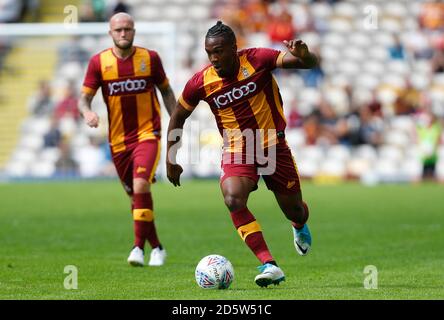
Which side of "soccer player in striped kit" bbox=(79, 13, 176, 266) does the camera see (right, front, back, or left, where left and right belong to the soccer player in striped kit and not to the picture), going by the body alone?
front

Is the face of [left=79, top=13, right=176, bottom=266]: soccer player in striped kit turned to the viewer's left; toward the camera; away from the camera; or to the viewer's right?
toward the camera

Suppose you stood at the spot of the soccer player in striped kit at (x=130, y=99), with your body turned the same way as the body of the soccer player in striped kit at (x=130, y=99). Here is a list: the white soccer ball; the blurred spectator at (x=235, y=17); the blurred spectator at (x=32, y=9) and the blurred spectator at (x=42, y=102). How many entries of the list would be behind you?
3

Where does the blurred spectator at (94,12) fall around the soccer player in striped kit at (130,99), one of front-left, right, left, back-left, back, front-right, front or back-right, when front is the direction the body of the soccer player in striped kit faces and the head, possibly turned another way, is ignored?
back

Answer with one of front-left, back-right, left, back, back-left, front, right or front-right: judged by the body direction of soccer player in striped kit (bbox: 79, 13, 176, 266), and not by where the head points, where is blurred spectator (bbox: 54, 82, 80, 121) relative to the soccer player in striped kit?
back

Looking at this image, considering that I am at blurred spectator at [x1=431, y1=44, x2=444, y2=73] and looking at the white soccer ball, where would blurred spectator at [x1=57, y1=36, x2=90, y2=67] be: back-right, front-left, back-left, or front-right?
front-right

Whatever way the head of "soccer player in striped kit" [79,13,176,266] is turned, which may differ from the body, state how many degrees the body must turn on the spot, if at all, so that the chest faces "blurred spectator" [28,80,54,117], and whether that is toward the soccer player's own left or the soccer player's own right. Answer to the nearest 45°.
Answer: approximately 180°

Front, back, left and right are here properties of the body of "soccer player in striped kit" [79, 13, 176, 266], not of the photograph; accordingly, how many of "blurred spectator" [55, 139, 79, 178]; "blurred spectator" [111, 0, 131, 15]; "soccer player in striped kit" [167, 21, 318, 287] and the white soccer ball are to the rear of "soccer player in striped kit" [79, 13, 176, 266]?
2

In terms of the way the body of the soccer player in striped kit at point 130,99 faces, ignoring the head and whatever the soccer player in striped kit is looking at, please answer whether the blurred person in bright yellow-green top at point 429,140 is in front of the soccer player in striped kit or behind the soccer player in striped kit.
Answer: behind

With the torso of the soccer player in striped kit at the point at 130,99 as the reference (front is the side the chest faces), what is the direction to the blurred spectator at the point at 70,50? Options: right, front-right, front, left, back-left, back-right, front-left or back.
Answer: back

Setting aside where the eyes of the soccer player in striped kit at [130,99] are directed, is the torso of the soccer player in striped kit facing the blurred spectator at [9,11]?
no

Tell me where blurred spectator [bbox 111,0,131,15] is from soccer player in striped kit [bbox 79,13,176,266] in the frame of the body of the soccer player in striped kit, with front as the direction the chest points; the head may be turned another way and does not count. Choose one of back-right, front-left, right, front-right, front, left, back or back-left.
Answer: back

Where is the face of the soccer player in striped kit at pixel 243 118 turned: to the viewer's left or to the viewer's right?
to the viewer's left

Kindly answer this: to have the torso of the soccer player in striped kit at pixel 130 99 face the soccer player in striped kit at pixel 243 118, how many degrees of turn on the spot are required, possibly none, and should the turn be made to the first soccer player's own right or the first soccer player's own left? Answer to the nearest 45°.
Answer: approximately 45° to the first soccer player's own left

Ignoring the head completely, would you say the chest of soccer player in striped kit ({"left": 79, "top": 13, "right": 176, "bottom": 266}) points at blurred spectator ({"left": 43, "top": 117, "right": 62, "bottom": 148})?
no
